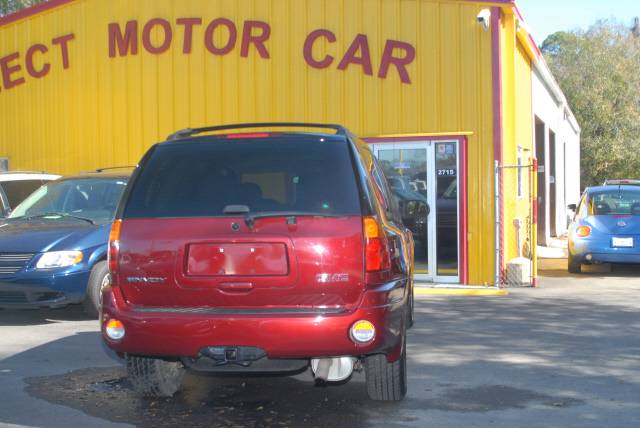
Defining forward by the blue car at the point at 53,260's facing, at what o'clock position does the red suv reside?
The red suv is roughly at 10 o'clock from the blue car.

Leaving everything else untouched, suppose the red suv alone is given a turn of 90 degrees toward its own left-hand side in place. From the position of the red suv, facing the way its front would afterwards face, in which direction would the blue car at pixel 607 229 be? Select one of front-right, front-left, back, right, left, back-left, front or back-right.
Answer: back-right

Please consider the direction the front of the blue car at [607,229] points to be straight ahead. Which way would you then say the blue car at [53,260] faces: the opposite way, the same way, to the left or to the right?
the opposite way

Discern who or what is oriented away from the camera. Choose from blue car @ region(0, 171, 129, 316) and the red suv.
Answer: the red suv

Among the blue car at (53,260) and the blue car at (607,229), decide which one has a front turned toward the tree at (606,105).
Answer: the blue car at (607,229)

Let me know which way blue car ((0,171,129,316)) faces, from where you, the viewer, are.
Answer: facing the viewer and to the left of the viewer

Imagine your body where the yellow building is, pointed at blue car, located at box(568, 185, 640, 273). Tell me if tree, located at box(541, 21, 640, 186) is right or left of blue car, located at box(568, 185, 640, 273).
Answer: left

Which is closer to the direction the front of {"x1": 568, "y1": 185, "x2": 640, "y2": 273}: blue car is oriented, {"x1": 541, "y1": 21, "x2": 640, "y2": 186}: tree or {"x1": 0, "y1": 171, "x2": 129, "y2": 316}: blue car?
the tree

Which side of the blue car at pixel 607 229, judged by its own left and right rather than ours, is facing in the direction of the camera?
back

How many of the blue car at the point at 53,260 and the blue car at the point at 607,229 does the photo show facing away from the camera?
1

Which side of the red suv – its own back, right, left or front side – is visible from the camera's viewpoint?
back

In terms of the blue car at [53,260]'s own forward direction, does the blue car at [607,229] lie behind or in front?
behind

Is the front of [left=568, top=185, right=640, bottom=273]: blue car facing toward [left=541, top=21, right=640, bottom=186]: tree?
yes

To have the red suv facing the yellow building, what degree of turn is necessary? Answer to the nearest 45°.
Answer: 0° — it already faces it

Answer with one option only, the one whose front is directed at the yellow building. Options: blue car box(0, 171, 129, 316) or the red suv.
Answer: the red suv

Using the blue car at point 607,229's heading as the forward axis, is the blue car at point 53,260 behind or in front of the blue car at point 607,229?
behind
